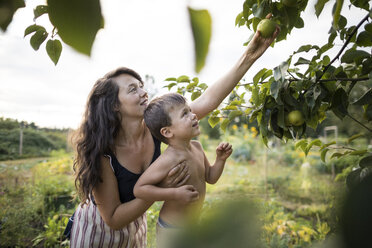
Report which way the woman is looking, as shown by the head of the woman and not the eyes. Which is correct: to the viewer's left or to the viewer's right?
to the viewer's right

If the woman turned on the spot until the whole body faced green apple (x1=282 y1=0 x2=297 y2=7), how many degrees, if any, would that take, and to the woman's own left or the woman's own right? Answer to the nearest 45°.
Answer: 0° — they already face it

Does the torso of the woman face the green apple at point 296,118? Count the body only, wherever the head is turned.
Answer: no

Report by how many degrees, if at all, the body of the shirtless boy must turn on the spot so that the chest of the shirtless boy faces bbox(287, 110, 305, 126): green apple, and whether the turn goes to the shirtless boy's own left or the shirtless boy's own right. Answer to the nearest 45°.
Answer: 0° — they already face it
